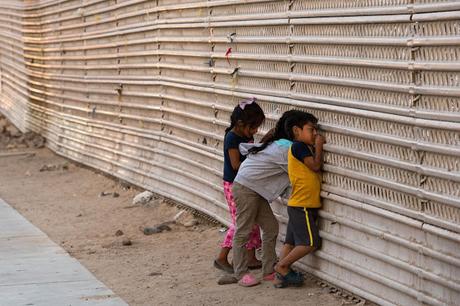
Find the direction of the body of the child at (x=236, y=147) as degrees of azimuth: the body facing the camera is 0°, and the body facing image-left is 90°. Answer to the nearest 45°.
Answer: approximately 270°

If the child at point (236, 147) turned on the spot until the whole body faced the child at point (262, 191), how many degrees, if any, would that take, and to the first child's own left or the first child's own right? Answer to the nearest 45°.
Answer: approximately 45° to the first child's own right

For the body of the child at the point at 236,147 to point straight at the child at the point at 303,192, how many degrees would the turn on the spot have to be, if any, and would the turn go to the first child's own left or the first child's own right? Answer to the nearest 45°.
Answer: approximately 45° to the first child's own right
